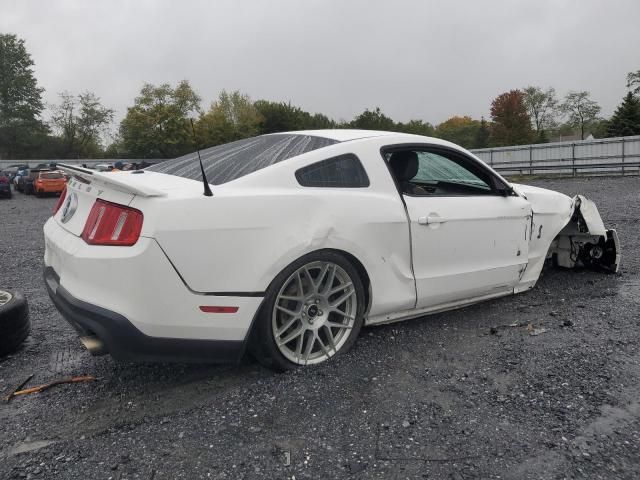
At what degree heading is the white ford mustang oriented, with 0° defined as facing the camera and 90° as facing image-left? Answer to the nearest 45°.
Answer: approximately 225°

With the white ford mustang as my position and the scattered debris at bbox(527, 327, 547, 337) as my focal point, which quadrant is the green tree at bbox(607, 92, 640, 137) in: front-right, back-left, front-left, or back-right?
front-left

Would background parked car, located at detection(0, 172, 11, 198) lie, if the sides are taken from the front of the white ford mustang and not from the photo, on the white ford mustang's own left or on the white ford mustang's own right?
on the white ford mustang's own left

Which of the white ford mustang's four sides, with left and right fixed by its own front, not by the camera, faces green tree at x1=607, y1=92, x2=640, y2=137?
front

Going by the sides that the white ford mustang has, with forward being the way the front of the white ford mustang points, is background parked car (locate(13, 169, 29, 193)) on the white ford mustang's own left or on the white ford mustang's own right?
on the white ford mustang's own left

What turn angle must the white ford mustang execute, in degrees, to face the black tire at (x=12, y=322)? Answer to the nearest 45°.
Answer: approximately 135° to its left

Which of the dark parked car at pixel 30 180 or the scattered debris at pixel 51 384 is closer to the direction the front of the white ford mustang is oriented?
the dark parked car

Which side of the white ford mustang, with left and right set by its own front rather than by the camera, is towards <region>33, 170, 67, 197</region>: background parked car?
left

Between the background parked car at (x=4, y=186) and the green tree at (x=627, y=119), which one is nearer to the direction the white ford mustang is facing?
the green tree

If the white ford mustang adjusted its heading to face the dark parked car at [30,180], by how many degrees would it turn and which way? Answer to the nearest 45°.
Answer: approximately 90° to its left

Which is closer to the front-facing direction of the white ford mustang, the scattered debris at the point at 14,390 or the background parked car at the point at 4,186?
the background parked car
